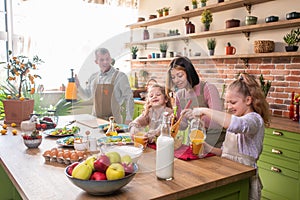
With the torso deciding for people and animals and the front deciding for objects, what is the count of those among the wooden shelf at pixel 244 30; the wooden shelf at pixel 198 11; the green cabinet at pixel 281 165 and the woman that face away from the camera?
0

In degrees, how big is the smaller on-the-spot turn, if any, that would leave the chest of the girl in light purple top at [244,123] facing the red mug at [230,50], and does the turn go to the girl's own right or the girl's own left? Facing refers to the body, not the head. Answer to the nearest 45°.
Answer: approximately 90° to the girl's own right

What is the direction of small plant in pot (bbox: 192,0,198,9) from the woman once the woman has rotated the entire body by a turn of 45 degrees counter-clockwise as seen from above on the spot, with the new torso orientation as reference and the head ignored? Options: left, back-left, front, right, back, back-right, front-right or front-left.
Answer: back

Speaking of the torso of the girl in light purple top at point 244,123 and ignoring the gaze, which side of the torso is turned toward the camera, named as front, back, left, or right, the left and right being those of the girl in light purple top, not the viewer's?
left

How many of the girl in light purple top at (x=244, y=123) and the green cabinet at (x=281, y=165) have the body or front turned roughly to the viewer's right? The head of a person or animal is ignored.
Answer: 0

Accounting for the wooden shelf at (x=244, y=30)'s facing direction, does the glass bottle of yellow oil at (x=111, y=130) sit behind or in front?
in front

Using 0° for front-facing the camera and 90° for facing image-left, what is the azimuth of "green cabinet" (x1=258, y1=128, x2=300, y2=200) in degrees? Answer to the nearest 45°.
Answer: approximately 45°

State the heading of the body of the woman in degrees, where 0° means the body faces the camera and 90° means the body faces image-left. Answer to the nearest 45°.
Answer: approximately 45°

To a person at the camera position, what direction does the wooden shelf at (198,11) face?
facing the viewer and to the left of the viewer

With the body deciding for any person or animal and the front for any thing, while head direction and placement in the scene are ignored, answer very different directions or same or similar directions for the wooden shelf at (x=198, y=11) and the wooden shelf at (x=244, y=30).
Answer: same or similar directions

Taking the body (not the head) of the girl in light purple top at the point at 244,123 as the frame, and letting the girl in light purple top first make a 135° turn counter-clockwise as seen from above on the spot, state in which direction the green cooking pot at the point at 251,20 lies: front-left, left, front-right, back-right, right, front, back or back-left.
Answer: back-left

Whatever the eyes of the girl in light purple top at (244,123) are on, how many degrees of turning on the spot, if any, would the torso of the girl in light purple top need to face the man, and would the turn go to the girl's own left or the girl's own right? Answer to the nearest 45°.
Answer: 0° — they already face them
